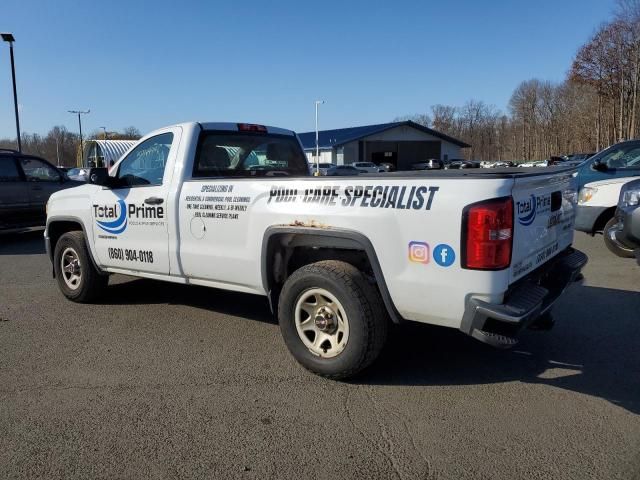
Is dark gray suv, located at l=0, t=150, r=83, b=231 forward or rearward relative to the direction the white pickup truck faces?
forward

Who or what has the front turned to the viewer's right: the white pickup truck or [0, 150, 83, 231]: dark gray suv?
the dark gray suv

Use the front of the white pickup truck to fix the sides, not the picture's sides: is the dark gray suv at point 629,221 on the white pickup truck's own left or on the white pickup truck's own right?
on the white pickup truck's own right

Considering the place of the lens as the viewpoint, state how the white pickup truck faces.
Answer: facing away from the viewer and to the left of the viewer

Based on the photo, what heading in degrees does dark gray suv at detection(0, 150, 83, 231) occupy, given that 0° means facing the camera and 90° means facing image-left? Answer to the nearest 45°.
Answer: approximately 270°

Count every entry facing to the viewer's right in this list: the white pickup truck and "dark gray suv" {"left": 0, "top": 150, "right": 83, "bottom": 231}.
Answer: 1
